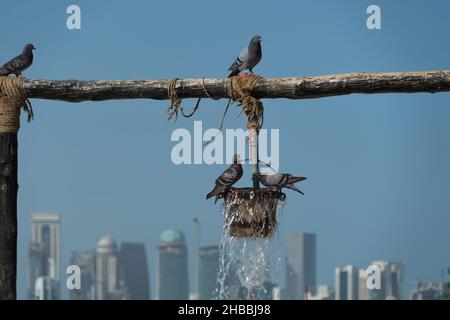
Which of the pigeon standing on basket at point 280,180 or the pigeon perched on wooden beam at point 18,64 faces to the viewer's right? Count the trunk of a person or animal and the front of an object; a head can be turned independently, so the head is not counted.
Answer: the pigeon perched on wooden beam

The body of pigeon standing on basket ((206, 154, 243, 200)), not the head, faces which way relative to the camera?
to the viewer's right

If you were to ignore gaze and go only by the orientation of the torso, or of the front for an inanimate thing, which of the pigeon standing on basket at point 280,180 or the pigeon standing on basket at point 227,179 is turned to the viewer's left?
the pigeon standing on basket at point 280,180

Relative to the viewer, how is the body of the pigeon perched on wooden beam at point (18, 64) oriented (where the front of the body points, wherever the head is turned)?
to the viewer's right

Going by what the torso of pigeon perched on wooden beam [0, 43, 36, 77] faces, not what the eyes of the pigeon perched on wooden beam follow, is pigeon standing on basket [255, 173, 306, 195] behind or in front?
in front

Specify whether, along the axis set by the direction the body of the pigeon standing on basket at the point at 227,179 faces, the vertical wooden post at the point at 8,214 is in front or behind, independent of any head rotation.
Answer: behind

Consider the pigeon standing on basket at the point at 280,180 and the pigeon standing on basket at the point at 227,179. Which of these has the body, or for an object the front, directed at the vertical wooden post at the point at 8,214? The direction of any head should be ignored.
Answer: the pigeon standing on basket at the point at 280,180

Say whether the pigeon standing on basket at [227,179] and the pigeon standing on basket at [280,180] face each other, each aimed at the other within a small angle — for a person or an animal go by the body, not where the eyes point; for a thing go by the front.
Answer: yes

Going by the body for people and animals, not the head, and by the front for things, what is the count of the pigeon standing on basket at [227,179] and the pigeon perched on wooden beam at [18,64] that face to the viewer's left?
0

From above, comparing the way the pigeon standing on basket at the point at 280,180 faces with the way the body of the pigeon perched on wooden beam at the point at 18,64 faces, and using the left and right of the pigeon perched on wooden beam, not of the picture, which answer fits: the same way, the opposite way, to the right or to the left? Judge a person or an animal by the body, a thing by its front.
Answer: the opposite way

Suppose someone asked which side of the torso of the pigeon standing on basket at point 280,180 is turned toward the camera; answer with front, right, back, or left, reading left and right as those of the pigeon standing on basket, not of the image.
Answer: left

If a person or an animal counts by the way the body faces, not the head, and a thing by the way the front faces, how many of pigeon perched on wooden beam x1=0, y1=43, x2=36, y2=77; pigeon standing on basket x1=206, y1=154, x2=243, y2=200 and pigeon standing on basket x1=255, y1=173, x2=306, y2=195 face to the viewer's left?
1

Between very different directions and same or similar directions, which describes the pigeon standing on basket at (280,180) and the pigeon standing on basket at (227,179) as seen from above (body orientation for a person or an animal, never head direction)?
very different directions
